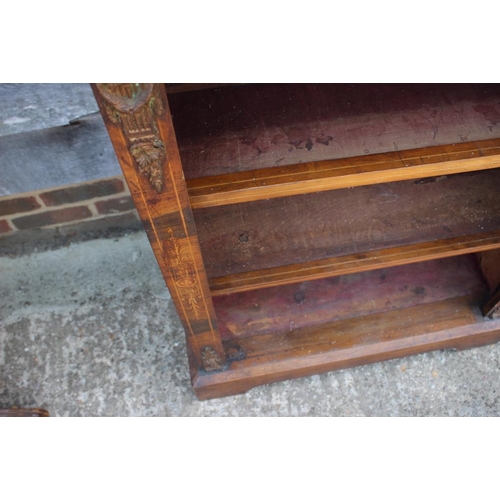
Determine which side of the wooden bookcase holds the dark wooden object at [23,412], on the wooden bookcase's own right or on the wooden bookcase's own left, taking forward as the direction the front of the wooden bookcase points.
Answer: on the wooden bookcase's own right

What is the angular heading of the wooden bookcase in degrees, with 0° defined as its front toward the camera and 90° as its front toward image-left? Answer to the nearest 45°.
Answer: approximately 0°
